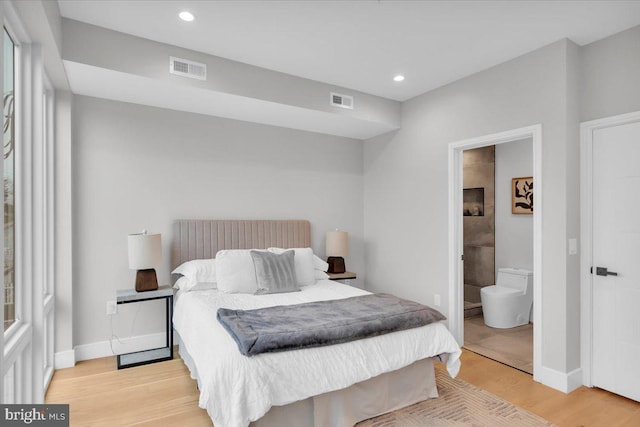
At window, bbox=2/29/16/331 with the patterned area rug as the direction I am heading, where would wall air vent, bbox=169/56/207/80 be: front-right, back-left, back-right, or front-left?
front-left

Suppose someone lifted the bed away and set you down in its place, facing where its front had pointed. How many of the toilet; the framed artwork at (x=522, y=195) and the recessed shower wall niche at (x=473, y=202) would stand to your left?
3

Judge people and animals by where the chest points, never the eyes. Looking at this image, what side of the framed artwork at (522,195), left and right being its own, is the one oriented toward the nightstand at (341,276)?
front

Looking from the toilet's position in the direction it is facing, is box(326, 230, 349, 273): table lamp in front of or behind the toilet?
in front

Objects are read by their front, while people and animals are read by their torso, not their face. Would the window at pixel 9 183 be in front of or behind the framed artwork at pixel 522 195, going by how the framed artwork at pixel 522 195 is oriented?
in front

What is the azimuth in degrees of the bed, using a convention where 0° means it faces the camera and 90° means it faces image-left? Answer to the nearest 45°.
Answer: approximately 315°

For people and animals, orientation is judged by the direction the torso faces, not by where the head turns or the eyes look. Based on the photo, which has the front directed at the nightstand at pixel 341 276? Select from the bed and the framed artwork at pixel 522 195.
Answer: the framed artwork

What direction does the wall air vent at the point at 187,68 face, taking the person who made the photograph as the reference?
facing the viewer and to the right of the viewer

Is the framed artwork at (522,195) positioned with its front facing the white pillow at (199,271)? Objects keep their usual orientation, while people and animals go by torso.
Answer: yes

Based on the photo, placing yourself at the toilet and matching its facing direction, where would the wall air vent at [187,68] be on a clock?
The wall air vent is roughly at 12 o'clock from the toilet.

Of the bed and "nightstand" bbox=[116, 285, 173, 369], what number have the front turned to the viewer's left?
0

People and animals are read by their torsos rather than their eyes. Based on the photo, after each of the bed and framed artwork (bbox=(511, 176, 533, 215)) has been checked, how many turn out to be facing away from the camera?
0

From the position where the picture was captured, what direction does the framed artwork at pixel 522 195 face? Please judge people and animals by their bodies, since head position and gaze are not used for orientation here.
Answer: facing the viewer and to the left of the viewer

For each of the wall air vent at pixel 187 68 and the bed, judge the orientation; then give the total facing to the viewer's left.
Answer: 0

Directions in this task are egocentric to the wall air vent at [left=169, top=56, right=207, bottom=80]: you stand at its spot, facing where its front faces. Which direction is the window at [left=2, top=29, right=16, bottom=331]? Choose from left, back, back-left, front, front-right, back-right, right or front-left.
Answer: right

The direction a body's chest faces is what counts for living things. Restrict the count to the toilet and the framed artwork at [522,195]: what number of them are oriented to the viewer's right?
0
